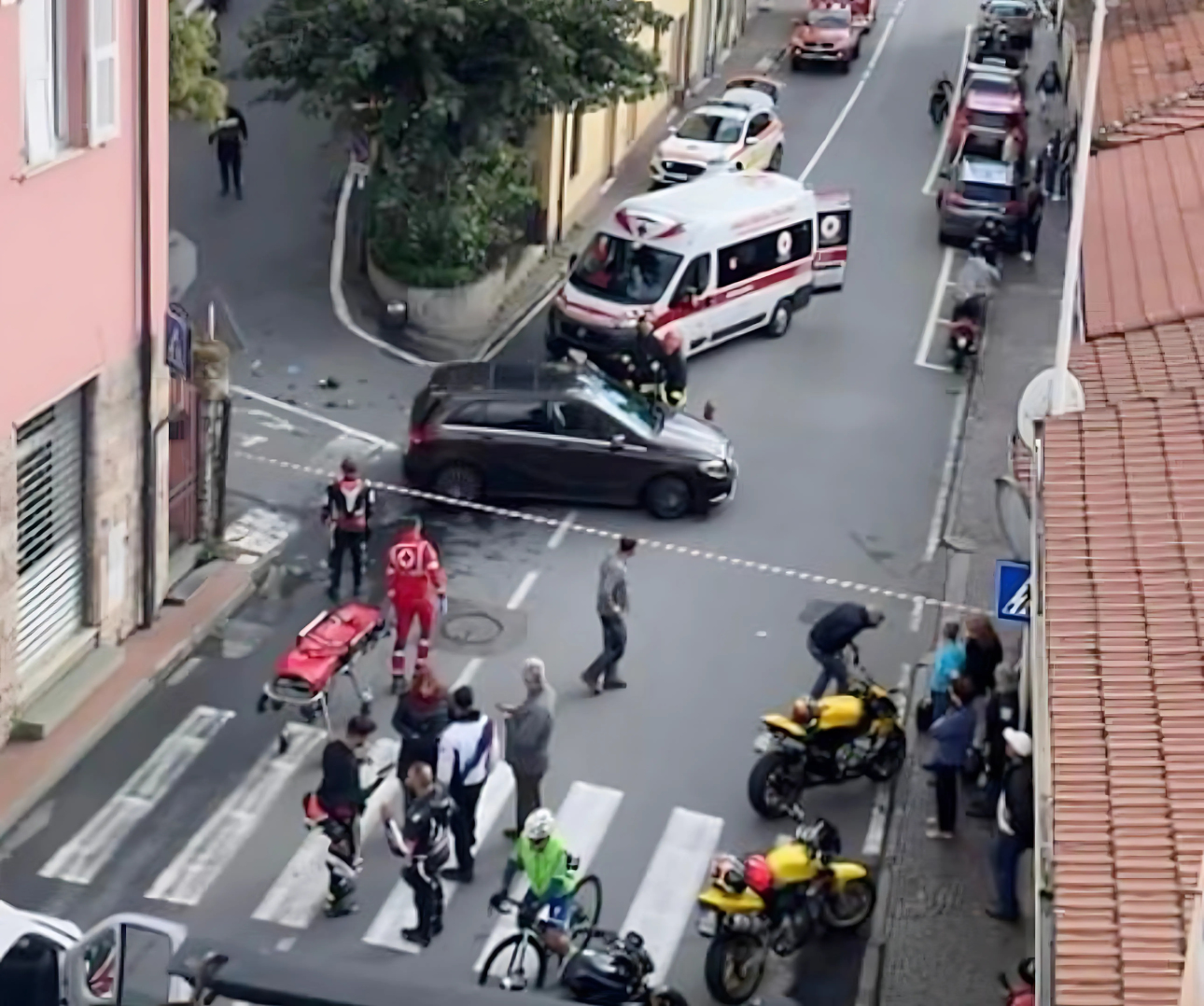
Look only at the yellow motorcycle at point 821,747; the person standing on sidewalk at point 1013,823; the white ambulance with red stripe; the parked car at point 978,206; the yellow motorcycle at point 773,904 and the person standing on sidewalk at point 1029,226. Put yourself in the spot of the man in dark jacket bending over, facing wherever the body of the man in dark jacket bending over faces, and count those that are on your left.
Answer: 3

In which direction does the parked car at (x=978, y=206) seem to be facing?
away from the camera

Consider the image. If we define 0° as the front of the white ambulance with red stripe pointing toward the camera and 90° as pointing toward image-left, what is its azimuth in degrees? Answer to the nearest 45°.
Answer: approximately 45°

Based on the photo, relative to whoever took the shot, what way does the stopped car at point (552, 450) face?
facing to the right of the viewer

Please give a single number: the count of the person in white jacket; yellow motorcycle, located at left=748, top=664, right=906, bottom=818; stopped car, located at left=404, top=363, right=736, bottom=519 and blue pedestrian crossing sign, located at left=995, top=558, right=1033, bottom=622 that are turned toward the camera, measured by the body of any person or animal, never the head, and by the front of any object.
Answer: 1

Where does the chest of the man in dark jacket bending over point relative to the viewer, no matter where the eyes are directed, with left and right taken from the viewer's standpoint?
facing to the right of the viewer

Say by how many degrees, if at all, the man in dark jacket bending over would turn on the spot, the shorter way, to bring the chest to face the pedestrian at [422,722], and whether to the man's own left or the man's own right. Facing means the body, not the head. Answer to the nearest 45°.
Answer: approximately 135° to the man's own right

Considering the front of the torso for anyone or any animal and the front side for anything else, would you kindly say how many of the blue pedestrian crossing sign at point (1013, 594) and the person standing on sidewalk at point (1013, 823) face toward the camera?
1

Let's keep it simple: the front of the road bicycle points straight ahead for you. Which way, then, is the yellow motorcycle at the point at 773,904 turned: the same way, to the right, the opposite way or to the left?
the opposite way

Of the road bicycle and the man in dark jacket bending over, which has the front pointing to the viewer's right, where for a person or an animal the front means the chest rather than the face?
the man in dark jacket bending over
